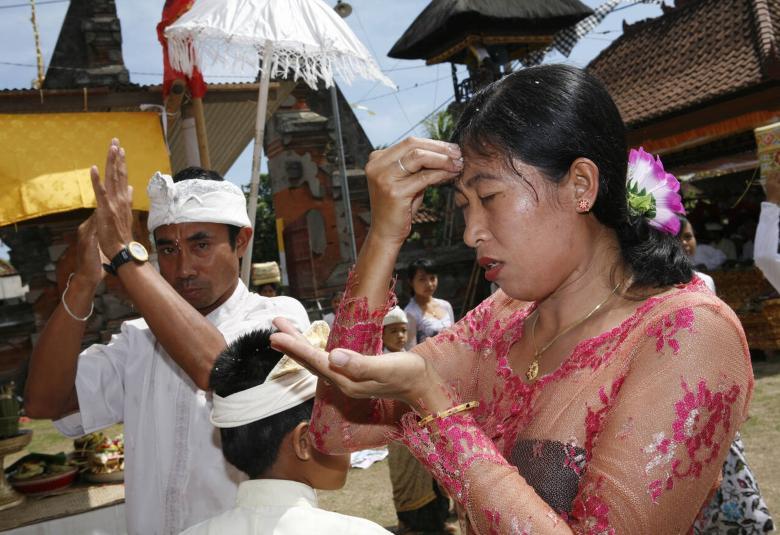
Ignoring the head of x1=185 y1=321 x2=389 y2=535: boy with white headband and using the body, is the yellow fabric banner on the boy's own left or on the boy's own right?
on the boy's own left

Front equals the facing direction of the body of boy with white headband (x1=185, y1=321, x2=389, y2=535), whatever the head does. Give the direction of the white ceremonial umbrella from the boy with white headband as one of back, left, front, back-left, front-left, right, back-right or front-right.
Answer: front-left

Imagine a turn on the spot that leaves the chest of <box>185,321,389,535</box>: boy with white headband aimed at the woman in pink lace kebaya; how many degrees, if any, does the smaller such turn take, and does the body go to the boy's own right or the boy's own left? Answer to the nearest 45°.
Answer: approximately 90° to the boy's own right

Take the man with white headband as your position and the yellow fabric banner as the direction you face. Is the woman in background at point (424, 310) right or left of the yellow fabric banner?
right

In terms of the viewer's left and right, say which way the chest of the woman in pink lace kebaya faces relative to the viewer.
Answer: facing the viewer and to the left of the viewer

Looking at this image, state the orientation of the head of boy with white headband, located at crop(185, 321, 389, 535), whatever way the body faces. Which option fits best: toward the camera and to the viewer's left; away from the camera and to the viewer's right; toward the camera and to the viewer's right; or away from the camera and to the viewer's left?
away from the camera and to the viewer's right

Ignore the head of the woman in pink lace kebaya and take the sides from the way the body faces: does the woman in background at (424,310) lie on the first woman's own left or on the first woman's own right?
on the first woman's own right

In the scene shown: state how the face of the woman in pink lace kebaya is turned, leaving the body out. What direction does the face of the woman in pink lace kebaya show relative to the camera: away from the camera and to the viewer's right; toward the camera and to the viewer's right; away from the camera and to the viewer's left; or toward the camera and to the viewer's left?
toward the camera and to the viewer's left

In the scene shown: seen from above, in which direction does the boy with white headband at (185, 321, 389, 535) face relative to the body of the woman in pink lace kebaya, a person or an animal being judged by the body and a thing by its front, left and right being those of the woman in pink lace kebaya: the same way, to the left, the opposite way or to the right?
the opposite way

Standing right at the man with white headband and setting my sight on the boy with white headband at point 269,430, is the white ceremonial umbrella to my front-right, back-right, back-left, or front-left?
back-left

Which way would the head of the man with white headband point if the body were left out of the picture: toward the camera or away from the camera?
toward the camera

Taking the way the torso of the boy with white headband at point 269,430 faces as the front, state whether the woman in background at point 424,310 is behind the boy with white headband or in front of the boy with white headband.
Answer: in front

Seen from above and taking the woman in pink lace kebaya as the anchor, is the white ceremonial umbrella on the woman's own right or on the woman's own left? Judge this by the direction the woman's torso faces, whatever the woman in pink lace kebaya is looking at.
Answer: on the woman's own right

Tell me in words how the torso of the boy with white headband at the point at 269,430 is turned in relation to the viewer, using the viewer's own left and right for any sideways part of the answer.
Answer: facing away from the viewer and to the right of the viewer
